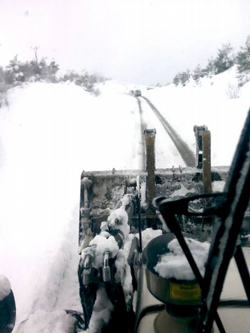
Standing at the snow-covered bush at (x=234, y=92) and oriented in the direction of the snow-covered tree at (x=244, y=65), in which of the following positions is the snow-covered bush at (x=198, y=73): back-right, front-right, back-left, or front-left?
front-left

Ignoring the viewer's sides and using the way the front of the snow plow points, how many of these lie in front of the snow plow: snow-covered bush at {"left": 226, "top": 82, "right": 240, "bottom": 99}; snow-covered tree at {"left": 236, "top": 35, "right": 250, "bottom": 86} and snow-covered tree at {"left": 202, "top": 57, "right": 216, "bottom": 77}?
3

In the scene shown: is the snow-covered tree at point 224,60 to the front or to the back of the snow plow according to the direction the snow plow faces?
to the front

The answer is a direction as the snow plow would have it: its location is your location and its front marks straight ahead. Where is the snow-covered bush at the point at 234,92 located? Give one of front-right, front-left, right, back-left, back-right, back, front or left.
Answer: front

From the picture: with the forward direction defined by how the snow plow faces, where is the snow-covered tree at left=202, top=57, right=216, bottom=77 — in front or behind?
in front

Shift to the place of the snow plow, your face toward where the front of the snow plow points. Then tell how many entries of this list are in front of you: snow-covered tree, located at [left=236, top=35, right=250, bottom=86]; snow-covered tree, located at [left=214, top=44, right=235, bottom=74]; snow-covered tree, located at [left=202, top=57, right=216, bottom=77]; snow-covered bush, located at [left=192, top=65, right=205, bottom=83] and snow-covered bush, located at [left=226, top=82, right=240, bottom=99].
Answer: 5

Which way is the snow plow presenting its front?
away from the camera

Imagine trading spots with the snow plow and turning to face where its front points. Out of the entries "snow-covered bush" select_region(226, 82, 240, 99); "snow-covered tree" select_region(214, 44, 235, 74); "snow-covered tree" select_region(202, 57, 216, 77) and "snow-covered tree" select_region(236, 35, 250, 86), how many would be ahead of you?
4

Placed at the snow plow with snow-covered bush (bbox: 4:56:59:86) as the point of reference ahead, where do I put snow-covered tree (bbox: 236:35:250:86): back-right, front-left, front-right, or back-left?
front-right

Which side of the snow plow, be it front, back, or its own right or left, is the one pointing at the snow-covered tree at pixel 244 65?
front

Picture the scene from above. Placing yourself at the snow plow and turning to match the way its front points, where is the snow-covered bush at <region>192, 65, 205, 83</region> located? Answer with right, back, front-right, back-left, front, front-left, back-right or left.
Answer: front
